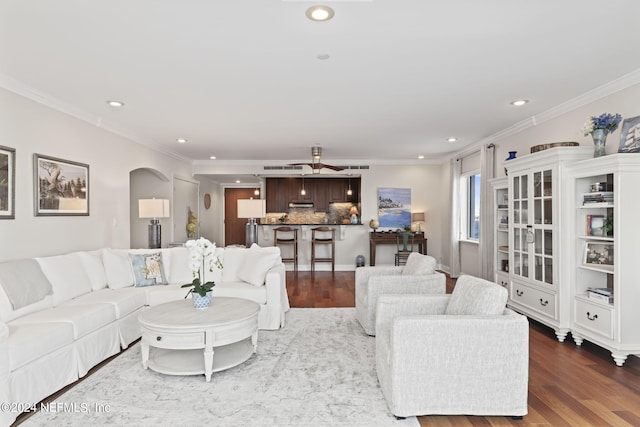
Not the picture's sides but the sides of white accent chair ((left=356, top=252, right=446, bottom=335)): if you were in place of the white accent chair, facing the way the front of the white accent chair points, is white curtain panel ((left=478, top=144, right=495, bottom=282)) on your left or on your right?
on your right

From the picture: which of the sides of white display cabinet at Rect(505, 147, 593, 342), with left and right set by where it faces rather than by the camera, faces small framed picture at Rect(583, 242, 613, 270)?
left

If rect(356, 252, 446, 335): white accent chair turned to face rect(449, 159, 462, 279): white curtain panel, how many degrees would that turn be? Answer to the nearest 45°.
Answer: approximately 90° to its right

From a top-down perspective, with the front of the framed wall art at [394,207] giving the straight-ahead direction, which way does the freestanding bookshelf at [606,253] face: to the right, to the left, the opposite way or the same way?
to the right

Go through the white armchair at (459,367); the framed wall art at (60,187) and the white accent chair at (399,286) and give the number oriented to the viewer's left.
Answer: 2

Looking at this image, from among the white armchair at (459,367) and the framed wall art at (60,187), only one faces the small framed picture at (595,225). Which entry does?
the framed wall art

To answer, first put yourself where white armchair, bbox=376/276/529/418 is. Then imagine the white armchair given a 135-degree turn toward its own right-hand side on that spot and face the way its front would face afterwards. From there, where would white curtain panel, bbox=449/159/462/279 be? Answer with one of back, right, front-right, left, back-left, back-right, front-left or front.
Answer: front-left

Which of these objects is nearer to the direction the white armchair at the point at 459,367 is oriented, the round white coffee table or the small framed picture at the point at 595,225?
the round white coffee table

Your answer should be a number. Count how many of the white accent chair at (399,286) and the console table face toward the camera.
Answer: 1

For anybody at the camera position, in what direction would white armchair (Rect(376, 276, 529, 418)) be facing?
facing to the left of the viewer

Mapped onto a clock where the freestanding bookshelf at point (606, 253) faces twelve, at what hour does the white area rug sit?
The white area rug is roughly at 12 o'clock from the freestanding bookshelf.
